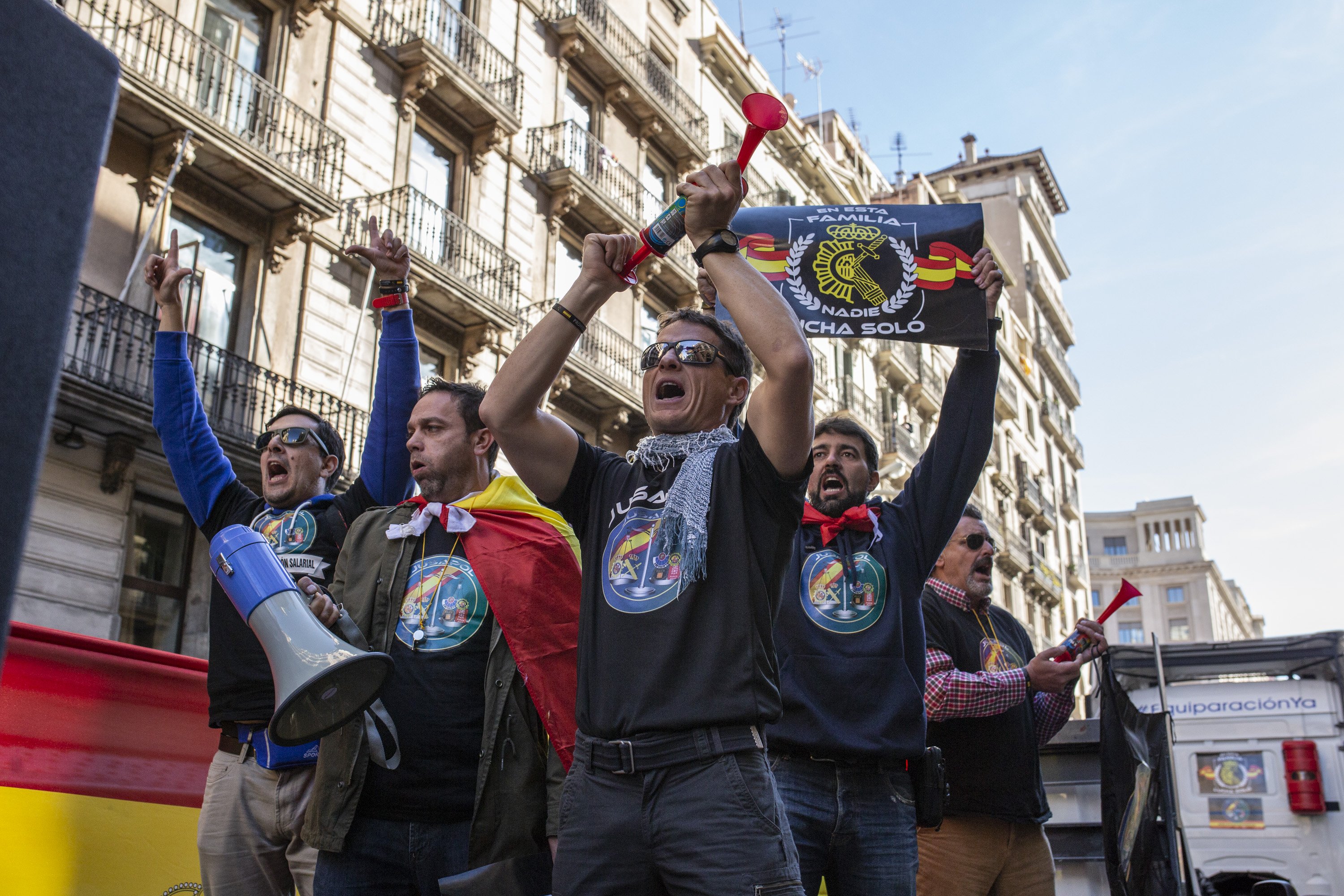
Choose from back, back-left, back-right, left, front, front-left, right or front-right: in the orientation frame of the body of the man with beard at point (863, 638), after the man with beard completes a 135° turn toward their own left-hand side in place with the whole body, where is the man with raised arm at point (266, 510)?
back-left

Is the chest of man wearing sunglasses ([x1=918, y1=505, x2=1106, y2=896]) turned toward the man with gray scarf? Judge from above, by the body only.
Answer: no

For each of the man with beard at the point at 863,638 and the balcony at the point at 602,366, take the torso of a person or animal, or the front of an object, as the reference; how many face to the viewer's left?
0

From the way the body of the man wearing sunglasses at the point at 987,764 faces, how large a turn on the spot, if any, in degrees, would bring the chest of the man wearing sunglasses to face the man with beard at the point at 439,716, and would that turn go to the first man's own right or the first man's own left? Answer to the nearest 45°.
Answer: approximately 90° to the first man's own right

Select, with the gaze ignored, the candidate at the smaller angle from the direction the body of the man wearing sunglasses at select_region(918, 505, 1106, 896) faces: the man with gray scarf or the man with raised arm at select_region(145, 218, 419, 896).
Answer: the man with gray scarf

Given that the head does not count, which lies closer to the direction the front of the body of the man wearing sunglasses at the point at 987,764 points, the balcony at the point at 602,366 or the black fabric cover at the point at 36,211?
the black fabric cover

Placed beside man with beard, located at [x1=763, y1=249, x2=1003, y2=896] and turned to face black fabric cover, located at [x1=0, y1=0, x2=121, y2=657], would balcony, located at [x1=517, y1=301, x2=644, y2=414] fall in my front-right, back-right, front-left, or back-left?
back-right

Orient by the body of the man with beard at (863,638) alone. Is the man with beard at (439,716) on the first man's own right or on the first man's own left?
on the first man's own right

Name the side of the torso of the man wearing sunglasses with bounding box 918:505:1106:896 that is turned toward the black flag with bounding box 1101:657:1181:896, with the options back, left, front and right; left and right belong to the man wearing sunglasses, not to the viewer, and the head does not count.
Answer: left

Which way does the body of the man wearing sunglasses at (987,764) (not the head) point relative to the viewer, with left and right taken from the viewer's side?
facing the viewer and to the right of the viewer

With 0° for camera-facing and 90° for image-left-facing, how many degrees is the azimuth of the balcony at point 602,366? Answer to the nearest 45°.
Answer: approximately 315°

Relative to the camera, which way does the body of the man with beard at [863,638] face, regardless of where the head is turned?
toward the camera

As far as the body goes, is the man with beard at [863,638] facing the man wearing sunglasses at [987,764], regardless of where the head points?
no

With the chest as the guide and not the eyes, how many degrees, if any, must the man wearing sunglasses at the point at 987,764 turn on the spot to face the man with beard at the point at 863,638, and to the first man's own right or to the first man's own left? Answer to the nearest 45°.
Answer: approximately 45° to the first man's own right

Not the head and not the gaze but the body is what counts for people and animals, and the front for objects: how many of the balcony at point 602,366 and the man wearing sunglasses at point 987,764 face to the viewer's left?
0

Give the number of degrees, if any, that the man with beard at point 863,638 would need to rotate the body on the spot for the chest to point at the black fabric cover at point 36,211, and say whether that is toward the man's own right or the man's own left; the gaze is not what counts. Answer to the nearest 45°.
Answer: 0° — they already face it

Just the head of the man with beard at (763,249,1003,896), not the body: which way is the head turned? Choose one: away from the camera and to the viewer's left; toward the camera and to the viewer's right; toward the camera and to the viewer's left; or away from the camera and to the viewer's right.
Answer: toward the camera and to the viewer's left

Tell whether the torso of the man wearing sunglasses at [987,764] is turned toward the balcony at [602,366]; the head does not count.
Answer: no
